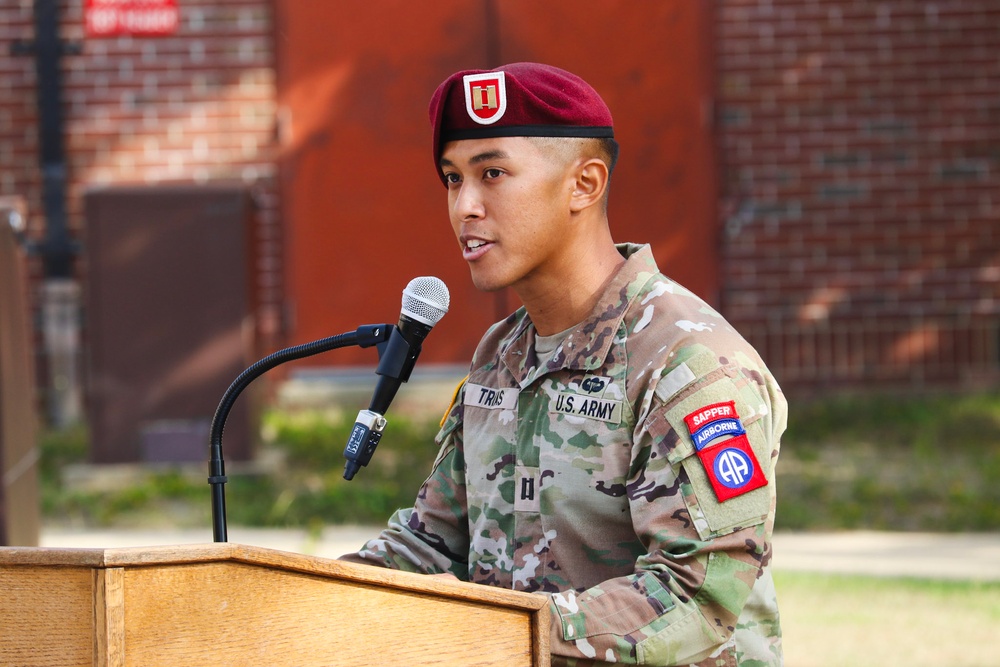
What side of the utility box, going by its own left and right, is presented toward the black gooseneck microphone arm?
front

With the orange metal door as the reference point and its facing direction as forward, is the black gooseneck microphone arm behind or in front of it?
in front

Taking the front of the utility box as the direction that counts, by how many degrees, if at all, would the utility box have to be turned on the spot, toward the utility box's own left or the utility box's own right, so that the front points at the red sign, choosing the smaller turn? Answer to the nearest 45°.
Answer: approximately 180°

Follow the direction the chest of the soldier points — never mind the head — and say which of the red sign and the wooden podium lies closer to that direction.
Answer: the wooden podium

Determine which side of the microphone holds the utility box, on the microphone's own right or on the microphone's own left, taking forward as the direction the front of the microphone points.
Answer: on the microphone's own left

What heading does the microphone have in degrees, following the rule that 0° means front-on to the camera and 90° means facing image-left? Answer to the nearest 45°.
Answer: approximately 270°

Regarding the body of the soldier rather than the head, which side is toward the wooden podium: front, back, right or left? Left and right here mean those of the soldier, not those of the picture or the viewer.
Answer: front

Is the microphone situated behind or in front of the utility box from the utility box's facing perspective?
in front

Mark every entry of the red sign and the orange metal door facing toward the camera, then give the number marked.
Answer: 2

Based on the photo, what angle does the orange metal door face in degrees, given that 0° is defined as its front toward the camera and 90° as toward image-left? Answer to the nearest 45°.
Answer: approximately 0°

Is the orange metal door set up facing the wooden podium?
yes
